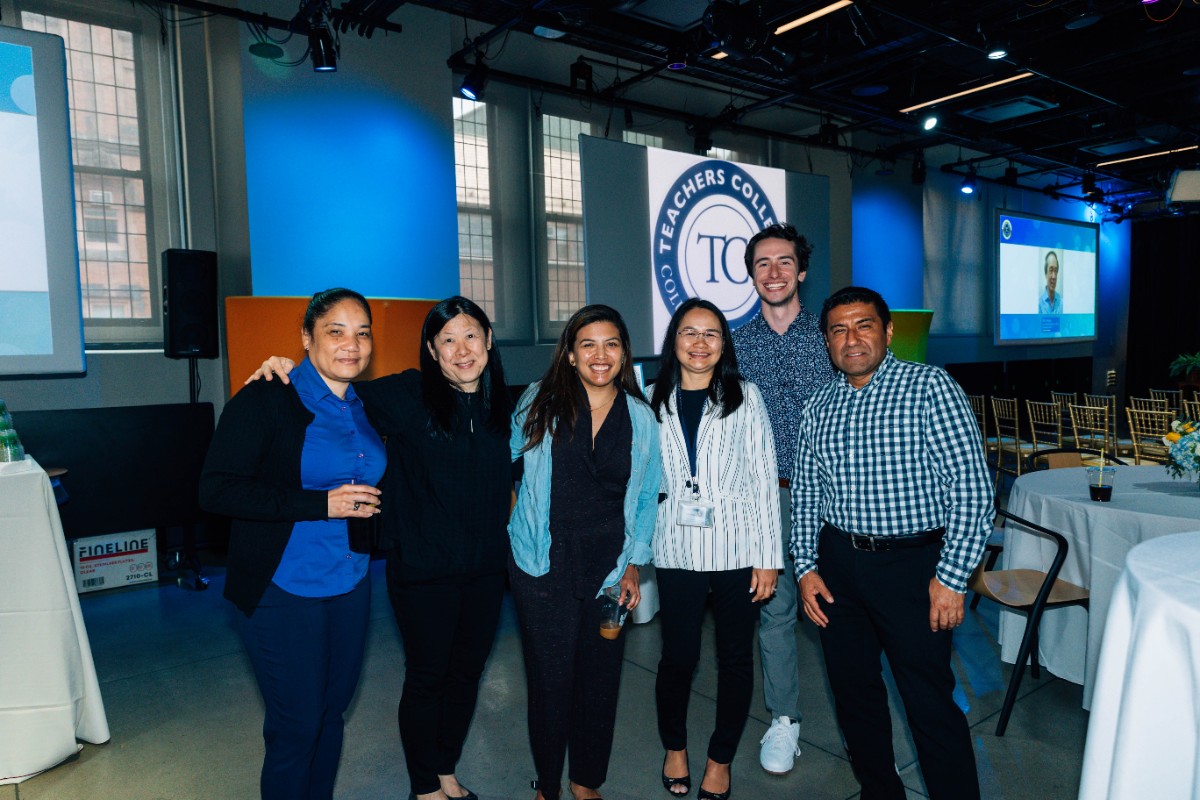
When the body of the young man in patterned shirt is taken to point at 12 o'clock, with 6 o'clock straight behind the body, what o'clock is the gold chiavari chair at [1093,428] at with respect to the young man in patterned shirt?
The gold chiavari chair is roughly at 7 o'clock from the young man in patterned shirt.

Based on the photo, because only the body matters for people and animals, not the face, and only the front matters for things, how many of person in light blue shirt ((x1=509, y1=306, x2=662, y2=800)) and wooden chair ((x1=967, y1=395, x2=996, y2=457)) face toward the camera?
1

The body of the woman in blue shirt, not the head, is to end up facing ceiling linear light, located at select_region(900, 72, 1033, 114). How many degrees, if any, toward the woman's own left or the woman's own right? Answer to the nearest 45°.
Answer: approximately 90° to the woman's own left

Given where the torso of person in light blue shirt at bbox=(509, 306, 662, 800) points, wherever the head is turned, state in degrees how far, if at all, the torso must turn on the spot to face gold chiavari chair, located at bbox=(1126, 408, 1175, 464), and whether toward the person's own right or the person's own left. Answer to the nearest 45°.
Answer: approximately 135° to the person's own left
